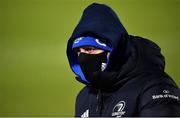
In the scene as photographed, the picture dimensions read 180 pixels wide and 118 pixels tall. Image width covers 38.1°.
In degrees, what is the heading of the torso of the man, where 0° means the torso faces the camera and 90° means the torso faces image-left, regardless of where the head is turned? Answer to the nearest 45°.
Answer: approximately 45°
